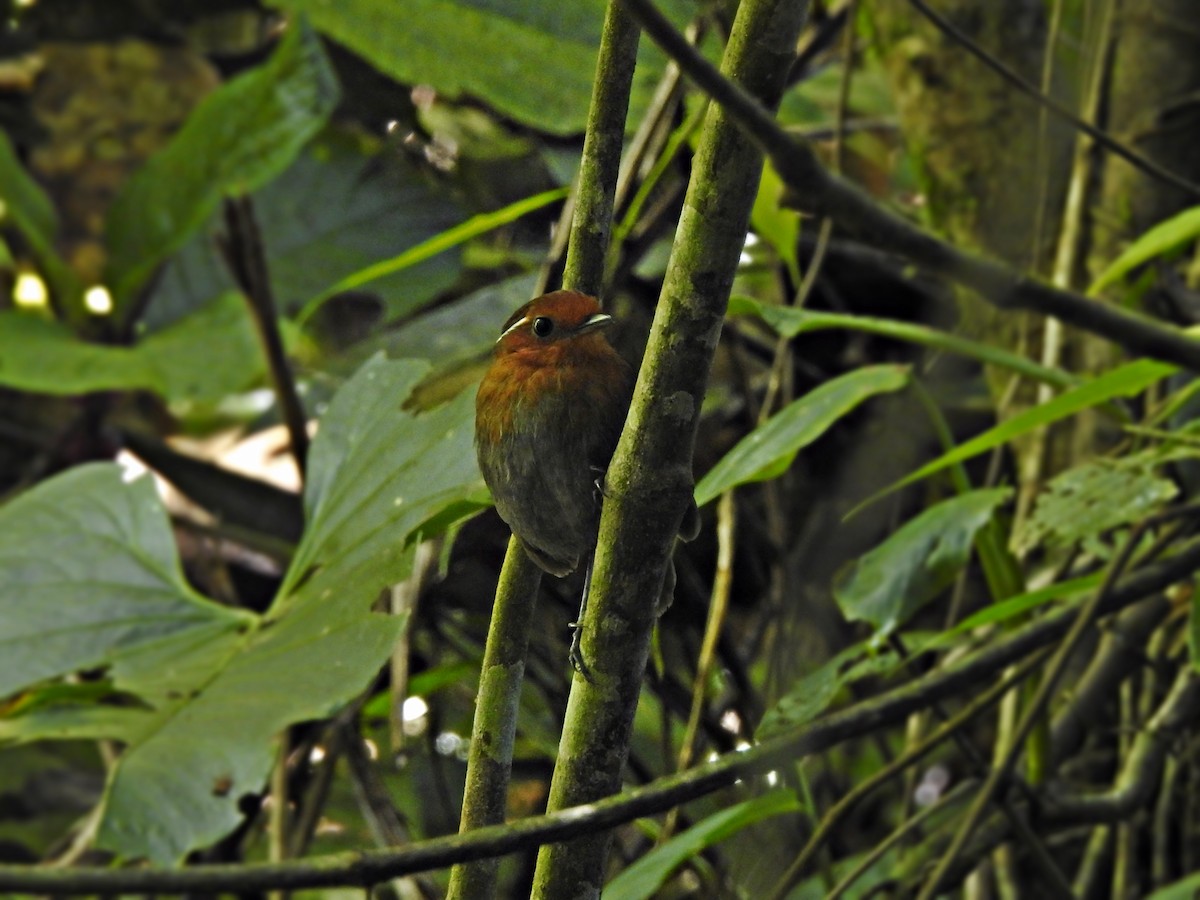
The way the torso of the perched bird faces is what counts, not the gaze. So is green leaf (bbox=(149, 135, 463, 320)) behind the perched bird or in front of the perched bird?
behind

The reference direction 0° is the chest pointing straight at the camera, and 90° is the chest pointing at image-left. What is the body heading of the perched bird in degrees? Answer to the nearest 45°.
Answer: approximately 315°

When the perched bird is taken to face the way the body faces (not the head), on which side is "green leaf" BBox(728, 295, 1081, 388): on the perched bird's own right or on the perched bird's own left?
on the perched bird's own left

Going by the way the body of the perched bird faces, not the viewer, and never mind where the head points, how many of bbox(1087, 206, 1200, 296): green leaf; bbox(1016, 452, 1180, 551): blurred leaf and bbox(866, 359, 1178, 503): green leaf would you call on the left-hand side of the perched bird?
3

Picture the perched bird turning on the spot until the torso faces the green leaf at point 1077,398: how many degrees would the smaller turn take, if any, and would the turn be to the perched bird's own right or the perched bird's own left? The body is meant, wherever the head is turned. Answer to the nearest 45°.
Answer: approximately 90° to the perched bird's own left
